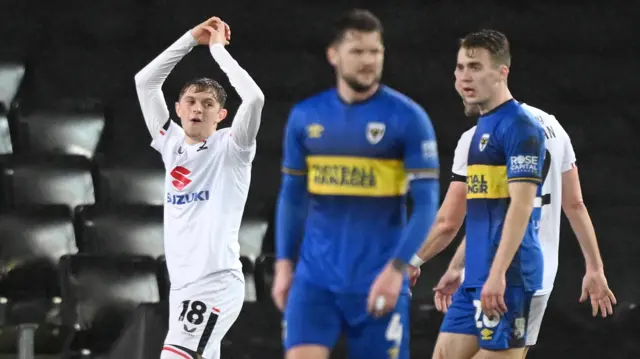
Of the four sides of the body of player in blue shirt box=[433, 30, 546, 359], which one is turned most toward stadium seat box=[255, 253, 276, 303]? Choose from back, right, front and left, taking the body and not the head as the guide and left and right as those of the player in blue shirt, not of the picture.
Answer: right

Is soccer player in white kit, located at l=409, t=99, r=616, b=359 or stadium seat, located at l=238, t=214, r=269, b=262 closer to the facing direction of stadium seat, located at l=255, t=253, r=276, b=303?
the soccer player in white kit

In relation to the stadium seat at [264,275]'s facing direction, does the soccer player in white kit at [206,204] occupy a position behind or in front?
in front

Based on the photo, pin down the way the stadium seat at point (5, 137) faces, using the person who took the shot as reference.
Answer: facing the viewer

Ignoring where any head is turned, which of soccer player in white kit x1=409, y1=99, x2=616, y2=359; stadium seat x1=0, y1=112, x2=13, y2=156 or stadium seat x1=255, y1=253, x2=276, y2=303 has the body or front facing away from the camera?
the soccer player in white kit

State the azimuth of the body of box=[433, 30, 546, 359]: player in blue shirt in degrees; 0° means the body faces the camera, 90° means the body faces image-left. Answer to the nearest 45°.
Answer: approximately 45°

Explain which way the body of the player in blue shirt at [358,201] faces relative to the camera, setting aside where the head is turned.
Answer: toward the camera
